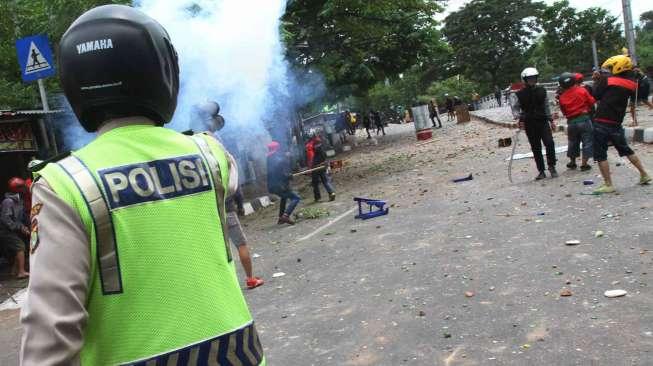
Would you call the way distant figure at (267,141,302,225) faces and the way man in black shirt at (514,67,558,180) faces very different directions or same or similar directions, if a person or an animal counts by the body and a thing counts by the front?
very different directions

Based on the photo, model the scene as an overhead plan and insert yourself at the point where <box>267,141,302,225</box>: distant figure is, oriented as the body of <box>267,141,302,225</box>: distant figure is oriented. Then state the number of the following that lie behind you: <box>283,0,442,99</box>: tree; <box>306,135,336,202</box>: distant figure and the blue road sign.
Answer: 1

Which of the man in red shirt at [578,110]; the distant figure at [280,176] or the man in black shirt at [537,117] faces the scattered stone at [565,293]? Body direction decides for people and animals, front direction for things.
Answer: the man in black shirt
